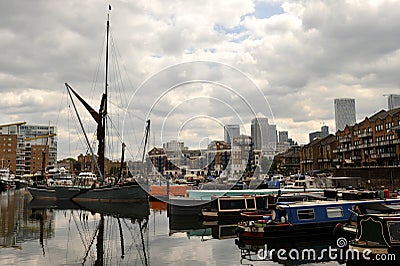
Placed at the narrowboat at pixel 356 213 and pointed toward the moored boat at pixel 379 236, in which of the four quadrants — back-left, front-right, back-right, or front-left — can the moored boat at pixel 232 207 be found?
back-right

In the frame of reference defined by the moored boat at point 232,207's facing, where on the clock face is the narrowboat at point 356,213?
The narrowboat is roughly at 8 o'clock from the moored boat.

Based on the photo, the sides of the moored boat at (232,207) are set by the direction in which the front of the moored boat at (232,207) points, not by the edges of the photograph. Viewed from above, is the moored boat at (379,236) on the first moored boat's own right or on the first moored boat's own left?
on the first moored boat's own left

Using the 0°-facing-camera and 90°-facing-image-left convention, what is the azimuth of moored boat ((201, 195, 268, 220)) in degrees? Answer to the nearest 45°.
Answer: approximately 90°

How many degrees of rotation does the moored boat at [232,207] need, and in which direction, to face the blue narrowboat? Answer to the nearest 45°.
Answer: approximately 135° to its left
